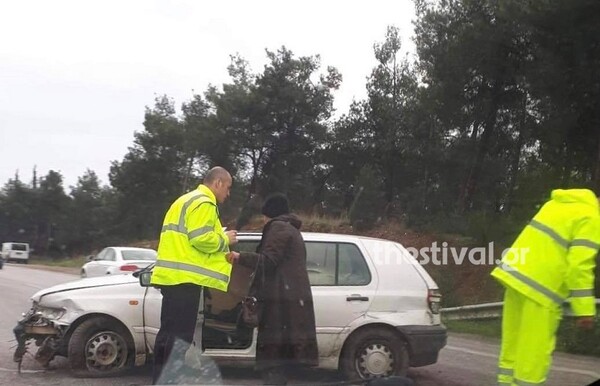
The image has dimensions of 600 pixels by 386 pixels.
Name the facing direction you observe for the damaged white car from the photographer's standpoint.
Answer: facing to the left of the viewer

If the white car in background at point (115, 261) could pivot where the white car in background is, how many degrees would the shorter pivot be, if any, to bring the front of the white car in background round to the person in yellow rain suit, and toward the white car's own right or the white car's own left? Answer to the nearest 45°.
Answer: approximately 180°

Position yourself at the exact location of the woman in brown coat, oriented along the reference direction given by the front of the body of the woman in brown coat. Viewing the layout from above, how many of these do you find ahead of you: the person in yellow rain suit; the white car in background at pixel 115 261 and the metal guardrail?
1

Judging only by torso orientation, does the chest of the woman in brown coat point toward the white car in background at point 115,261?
yes

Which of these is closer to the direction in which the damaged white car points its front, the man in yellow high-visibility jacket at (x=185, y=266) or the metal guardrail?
the man in yellow high-visibility jacket

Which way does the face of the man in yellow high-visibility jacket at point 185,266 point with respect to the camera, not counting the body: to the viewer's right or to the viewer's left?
to the viewer's right

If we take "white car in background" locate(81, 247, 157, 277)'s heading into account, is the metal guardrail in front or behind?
behind

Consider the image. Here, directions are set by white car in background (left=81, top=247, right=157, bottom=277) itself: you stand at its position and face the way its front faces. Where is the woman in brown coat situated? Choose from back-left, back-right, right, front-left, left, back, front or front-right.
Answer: back

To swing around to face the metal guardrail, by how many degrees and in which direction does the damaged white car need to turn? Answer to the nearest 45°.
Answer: approximately 180°

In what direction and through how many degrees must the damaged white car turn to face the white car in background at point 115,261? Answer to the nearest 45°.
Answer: approximately 45° to its right

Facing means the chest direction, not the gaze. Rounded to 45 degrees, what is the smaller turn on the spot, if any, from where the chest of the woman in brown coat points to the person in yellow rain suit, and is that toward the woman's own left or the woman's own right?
approximately 180°

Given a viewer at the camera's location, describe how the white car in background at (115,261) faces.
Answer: facing away from the viewer and to the left of the viewer

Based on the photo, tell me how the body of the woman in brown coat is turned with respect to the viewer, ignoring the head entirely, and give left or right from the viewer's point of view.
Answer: facing away from the viewer and to the left of the viewer
